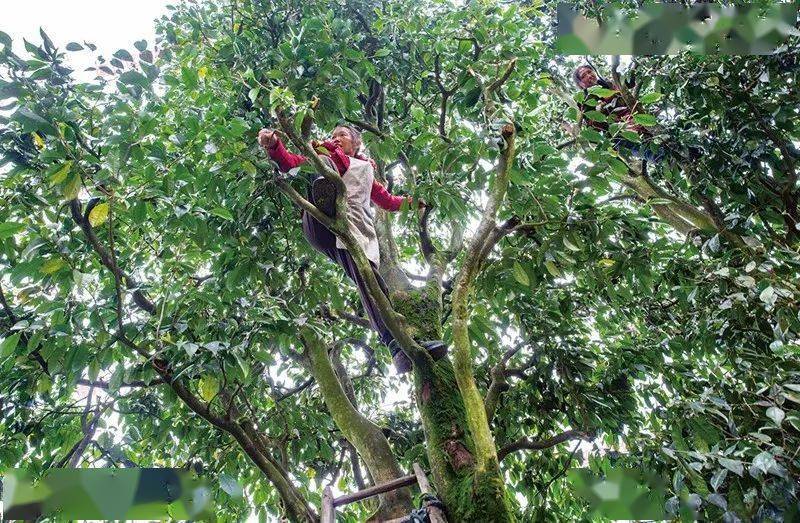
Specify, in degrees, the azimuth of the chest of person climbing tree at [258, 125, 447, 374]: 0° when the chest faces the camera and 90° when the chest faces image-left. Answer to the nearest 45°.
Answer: approximately 45°

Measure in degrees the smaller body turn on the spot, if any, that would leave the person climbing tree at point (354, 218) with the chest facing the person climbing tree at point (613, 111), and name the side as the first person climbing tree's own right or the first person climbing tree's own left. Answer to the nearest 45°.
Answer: approximately 135° to the first person climbing tree's own left
